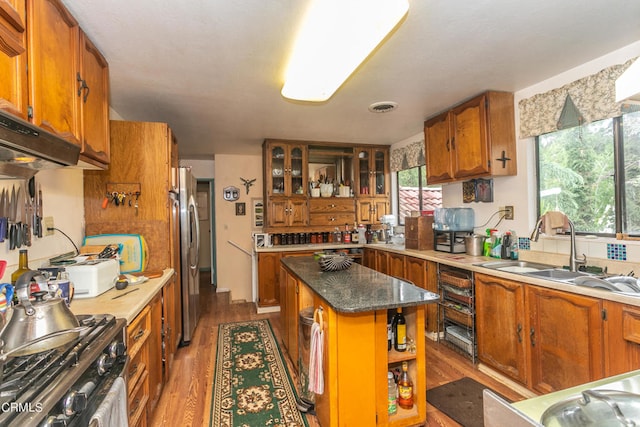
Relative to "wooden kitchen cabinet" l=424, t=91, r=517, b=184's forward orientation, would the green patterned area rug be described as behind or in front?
in front

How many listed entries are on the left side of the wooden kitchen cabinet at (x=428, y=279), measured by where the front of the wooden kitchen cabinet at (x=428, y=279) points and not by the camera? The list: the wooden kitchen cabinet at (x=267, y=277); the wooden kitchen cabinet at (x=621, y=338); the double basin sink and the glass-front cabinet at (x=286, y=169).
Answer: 2

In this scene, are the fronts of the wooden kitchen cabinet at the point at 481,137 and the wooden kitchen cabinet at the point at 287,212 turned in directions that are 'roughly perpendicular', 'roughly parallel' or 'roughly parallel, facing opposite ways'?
roughly perpendicular

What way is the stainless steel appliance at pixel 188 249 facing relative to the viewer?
to the viewer's right

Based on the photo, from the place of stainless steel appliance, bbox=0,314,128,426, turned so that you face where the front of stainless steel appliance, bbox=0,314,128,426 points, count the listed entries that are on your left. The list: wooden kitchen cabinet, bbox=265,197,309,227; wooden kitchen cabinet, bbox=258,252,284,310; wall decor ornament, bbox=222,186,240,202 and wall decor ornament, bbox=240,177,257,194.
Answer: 4

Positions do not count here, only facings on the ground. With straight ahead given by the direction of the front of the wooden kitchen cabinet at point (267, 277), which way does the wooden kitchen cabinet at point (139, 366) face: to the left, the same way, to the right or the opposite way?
to the left

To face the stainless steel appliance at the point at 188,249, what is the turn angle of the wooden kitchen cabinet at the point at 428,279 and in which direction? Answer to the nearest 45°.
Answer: approximately 45° to its right

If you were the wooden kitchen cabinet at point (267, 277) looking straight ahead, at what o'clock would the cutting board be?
The cutting board is roughly at 1 o'clock from the wooden kitchen cabinet.

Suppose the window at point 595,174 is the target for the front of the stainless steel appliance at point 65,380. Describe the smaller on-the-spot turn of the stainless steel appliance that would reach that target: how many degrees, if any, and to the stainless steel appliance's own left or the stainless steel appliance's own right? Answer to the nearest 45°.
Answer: approximately 45° to the stainless steel appliance's own left

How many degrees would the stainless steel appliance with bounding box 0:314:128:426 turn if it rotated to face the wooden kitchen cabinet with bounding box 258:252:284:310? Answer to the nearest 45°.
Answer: approximately 90° to its left

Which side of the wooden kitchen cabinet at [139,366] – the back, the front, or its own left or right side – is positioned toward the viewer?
right

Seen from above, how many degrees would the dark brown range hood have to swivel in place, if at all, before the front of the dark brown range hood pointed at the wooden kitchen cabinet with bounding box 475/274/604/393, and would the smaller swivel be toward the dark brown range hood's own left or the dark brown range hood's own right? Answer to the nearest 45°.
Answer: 0° — it already faces it

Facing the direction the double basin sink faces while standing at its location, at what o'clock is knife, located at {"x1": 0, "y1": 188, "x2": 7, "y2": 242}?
The knife is roughly at 12 o'clock from the double basin sink.
